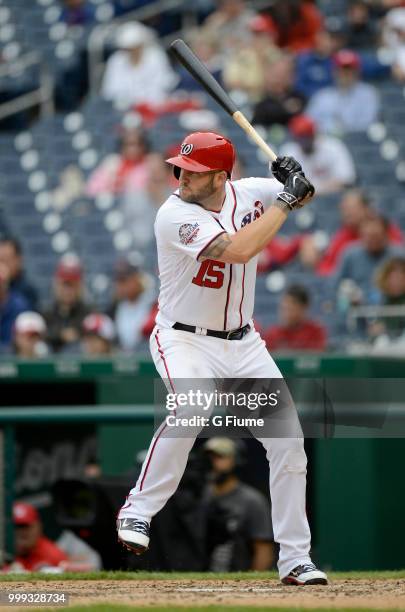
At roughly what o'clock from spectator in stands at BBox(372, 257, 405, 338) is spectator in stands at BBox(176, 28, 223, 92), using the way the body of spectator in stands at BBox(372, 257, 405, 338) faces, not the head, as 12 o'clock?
spectator in stands at BBox(176, 28, 223, 92) is roughly at 5 o'clock from spectator in stands at BBox(372, 257, 405, 338).

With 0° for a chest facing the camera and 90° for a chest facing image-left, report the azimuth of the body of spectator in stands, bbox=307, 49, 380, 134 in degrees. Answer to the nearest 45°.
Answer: approximately 0°

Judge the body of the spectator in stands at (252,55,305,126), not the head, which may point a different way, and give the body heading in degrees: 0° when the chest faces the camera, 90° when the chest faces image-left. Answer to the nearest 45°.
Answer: approximately 0°

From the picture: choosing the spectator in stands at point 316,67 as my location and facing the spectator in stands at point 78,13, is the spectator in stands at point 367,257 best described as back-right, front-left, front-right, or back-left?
back-left

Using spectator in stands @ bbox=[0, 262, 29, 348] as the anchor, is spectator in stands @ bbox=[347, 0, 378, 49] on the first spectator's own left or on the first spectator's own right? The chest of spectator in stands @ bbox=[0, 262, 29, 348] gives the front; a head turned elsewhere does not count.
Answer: on the first spectator's own left

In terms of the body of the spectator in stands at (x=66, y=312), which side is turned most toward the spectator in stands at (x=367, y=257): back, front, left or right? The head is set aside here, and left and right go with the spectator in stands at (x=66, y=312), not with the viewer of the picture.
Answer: left

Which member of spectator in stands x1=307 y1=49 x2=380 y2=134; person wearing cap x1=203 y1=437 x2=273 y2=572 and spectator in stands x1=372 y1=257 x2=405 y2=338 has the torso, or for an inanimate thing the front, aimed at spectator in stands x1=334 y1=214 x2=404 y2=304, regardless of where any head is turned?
spectator in stands x1=307 y1=49 x2=380 y2=134

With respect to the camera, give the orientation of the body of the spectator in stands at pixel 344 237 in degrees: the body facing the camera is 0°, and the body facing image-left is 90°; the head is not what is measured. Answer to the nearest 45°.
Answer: approximately 45°

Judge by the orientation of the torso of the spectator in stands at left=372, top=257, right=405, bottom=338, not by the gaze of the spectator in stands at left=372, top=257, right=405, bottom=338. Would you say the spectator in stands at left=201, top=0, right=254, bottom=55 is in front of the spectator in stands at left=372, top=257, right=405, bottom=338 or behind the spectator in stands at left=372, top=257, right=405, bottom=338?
behind
